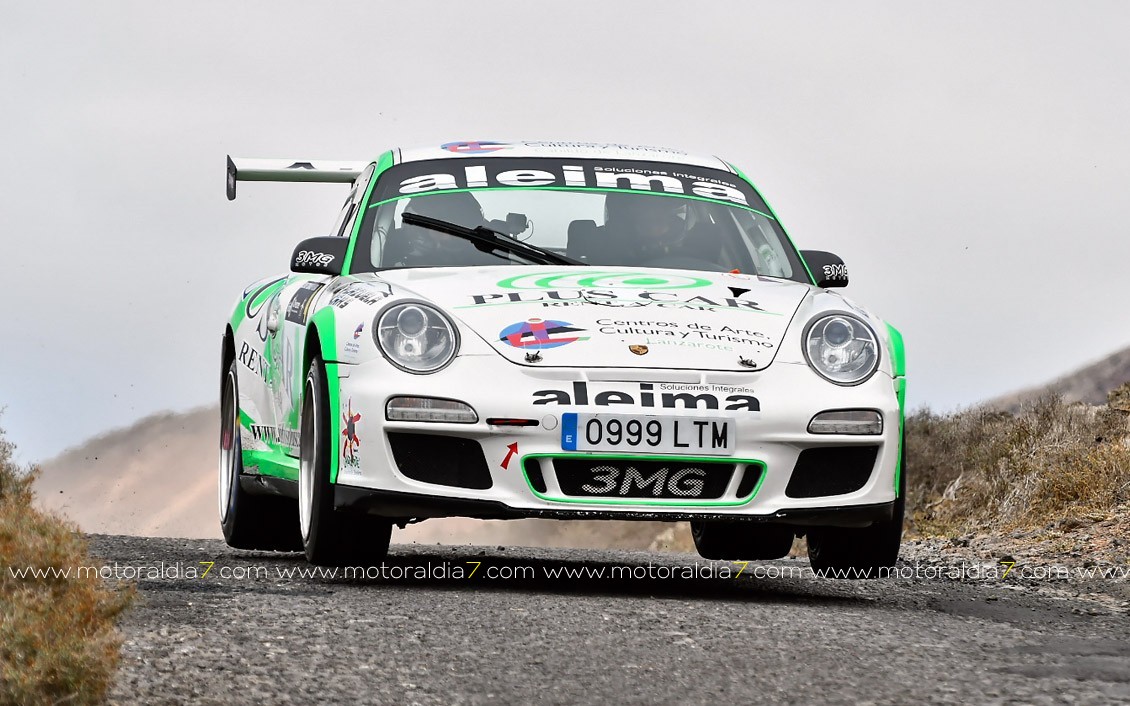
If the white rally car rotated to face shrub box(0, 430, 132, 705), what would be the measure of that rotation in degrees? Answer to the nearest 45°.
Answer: approximately 45° to its right

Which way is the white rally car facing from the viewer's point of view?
toward the camera
